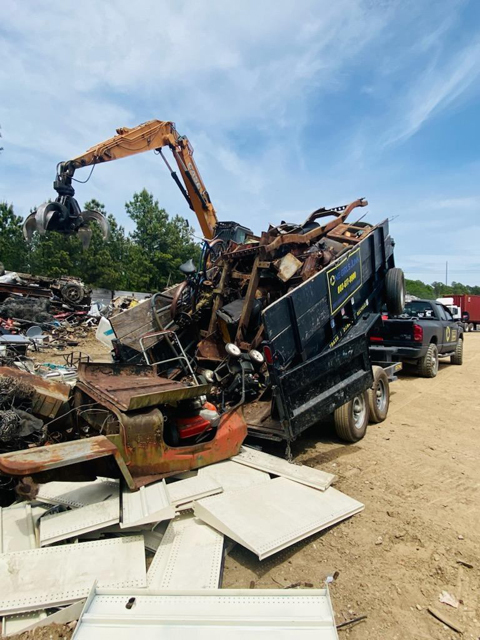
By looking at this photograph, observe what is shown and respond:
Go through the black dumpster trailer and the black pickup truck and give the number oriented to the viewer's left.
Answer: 0

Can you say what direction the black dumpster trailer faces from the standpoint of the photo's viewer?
facing away from the viewer and to the right of the viewer

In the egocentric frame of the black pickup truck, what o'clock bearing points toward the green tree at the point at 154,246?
The green tree is roughly at 9 o'clock from the black pickup truck.

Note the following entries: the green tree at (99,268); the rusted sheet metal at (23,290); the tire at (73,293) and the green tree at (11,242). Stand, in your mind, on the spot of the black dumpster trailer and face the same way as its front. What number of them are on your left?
4

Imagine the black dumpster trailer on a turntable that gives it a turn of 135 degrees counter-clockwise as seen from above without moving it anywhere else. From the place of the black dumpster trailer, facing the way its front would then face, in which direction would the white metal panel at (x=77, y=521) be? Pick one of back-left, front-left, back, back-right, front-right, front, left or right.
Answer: front-left

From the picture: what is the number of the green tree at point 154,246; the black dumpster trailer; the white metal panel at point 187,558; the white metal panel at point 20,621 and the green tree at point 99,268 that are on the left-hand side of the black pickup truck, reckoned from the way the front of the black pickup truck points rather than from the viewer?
2

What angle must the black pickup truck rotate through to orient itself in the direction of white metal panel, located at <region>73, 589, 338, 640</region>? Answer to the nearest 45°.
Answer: approximately 135° to its right

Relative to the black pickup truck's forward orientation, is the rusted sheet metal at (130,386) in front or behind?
behind

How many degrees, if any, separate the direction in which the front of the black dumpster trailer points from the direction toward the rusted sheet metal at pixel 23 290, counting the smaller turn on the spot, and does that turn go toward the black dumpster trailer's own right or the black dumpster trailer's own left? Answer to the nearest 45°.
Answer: approximately 90° to the black dumpster trailer's own left

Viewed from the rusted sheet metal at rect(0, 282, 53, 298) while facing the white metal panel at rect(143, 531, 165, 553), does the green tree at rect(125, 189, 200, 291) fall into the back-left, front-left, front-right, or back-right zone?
back-left

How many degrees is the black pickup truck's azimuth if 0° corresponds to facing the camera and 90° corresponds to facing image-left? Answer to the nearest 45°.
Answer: approximately 225°
